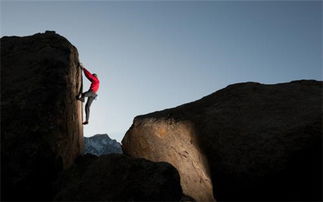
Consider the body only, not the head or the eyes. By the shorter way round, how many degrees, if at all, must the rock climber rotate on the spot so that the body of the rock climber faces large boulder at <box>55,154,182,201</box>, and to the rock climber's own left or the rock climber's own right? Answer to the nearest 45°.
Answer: approximately 90° to the rock climber's own left

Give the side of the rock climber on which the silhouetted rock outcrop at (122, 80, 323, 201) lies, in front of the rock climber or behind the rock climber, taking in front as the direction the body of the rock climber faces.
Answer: behind

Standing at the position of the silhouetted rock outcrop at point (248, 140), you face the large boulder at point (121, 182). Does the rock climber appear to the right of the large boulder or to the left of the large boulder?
right

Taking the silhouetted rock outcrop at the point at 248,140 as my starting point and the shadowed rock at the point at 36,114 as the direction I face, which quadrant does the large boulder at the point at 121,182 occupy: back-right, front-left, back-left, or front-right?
front-left

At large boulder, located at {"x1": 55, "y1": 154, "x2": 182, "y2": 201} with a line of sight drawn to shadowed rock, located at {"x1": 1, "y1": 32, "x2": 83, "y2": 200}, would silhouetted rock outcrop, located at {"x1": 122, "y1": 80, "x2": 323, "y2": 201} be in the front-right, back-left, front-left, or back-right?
back-right

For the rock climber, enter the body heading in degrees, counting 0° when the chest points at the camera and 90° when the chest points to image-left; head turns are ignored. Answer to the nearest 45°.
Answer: approximately 90°

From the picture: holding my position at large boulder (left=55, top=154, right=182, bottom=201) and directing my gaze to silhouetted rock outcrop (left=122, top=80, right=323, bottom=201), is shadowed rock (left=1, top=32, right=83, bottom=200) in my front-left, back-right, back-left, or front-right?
back-left
